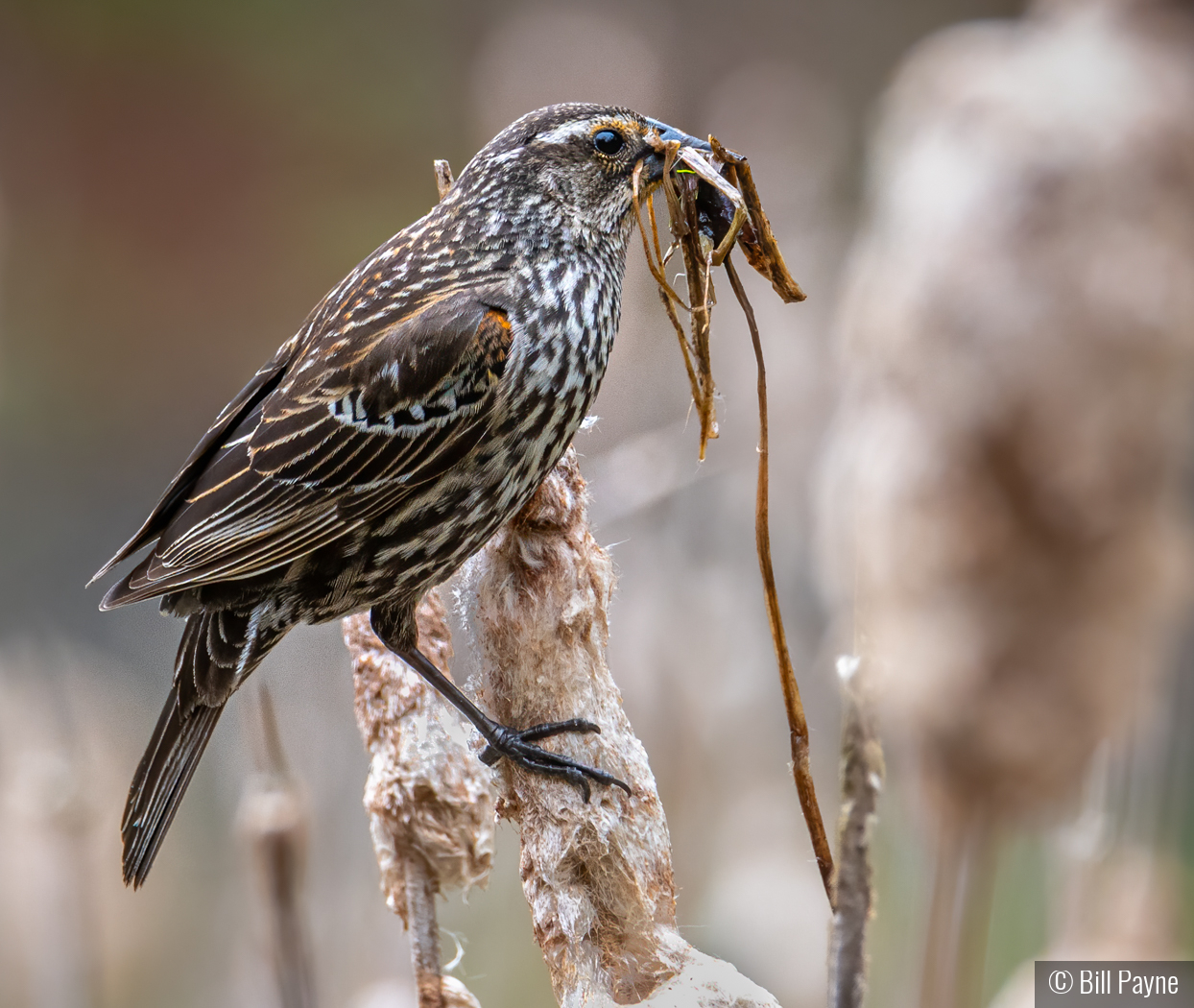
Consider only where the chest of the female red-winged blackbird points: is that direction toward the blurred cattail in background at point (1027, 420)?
no

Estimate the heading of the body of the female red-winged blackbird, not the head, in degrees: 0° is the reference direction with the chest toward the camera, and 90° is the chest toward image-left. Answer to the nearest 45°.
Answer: approximately 270°
